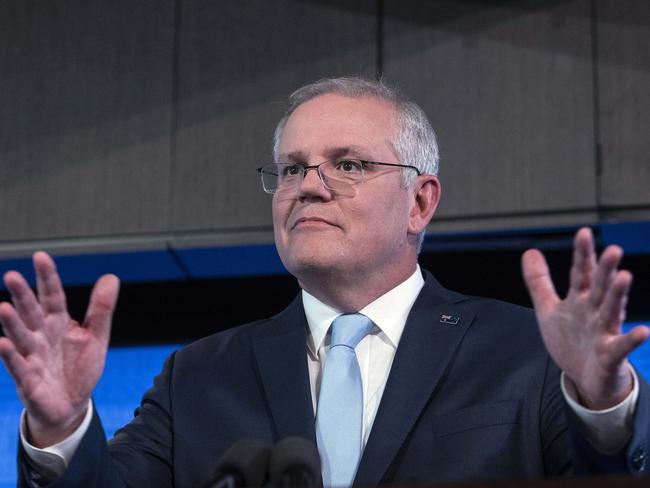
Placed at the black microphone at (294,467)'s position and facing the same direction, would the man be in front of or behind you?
in front

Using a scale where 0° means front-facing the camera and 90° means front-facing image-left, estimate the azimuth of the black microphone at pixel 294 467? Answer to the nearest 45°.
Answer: approximately 180°
